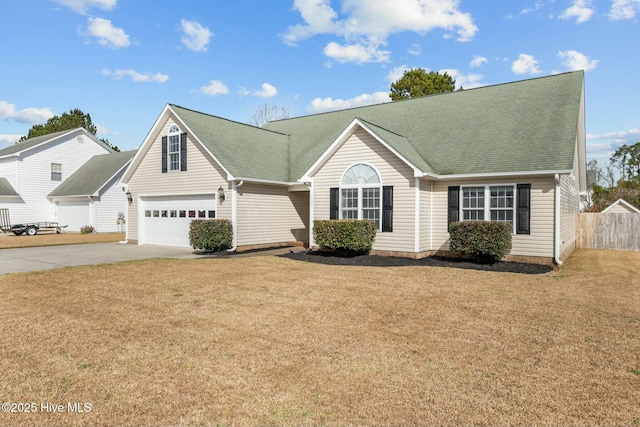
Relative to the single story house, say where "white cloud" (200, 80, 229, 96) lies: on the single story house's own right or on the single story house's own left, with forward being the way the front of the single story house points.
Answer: on the single story house's own right

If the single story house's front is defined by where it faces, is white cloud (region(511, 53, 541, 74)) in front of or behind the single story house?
behind

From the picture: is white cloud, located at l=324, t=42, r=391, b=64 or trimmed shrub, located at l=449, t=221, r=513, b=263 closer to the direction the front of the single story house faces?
the trimmed shrub

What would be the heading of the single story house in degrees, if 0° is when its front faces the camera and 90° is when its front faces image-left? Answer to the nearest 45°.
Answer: approximately 45°

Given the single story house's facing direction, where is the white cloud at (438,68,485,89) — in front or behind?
behind

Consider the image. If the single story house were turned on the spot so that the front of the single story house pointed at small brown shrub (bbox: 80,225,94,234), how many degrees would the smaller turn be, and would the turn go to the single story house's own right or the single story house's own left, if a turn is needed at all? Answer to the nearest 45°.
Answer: approximately 90° to the single story house's own right

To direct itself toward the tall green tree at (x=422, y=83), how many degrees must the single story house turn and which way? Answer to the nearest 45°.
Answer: approximately 135° to its right
